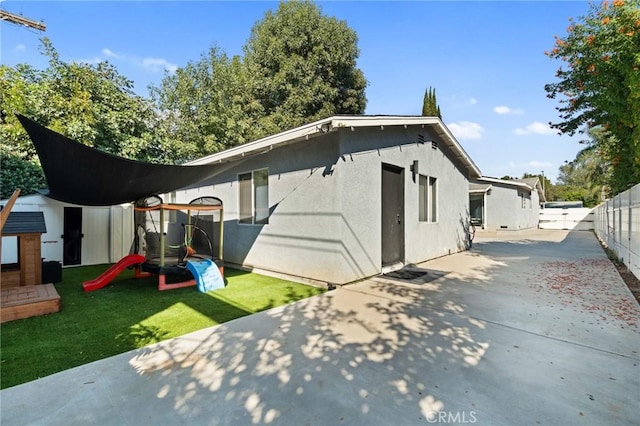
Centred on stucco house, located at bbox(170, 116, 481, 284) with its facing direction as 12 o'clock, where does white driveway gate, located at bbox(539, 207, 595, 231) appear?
The white driveway gate is roughly at 9 o'clock from the stucco house.

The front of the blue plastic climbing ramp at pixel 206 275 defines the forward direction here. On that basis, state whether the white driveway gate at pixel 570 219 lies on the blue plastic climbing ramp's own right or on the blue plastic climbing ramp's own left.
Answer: on the blue plastic climbing ramp's own left

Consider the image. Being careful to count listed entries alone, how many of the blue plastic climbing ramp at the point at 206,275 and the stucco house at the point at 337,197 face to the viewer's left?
0

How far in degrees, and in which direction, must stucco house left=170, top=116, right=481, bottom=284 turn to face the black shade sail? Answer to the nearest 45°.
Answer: approximately 90° to its right

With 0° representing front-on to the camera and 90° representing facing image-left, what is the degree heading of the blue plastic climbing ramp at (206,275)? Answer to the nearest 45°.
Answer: approximately 315°

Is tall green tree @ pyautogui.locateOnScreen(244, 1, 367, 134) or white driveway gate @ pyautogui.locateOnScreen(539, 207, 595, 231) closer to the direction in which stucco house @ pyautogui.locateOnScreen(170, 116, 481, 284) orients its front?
the white driveway gate

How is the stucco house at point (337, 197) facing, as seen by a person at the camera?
facing the viewer and to the right of the viewer

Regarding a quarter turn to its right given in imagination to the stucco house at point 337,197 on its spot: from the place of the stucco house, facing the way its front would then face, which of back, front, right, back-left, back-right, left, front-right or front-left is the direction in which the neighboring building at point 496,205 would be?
back
